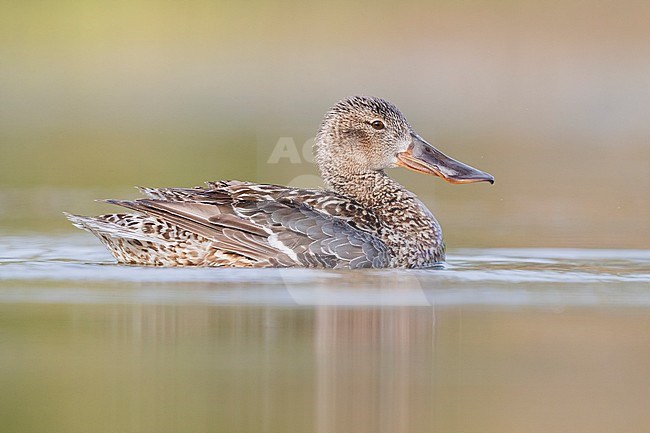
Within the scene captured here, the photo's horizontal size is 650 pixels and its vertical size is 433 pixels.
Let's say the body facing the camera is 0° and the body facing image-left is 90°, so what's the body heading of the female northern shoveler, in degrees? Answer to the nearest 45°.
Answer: approximately 270°
